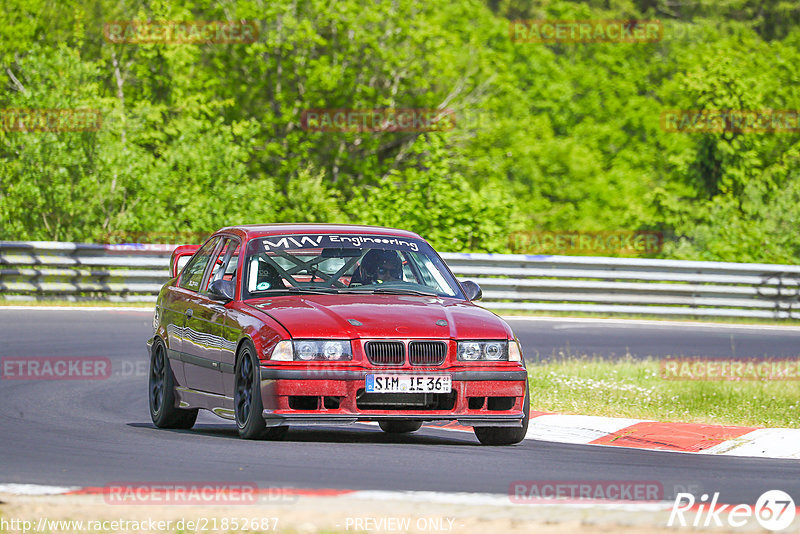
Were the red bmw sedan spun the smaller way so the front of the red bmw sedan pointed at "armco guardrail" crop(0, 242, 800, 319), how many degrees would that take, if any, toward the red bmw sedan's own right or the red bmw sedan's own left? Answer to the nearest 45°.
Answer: approximately 135° to the red bmw sedan's own left

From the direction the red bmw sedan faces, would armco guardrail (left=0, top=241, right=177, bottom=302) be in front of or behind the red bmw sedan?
behind

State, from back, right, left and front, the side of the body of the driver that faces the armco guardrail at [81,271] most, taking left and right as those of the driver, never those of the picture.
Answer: back

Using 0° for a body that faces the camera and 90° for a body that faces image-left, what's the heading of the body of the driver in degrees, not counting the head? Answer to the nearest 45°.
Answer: approximately 315°

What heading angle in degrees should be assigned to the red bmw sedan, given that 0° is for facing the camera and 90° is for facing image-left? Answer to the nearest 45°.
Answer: approximately 315°
